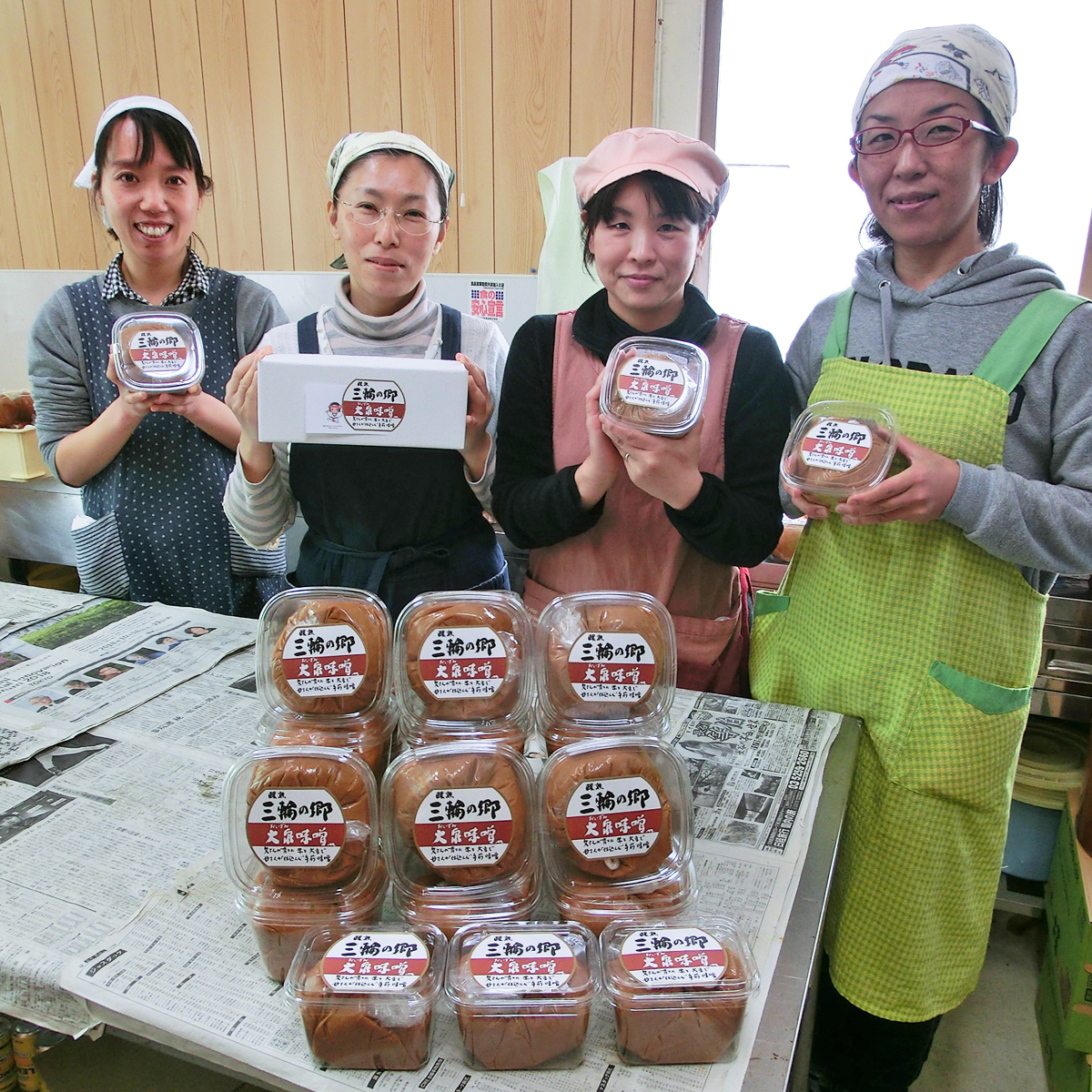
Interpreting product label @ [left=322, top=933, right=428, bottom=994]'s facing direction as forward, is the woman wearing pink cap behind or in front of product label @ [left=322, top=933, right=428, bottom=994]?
behind

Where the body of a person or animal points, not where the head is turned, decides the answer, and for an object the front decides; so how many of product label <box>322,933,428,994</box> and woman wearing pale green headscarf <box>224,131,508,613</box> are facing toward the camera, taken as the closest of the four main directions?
2

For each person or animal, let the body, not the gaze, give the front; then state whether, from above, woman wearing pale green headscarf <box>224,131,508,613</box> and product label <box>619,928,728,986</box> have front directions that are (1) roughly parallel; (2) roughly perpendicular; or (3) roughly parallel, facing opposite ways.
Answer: roughly parallel

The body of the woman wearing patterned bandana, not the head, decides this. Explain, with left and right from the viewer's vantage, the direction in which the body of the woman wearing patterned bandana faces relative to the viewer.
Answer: facing the viewer and to the left of the viewer

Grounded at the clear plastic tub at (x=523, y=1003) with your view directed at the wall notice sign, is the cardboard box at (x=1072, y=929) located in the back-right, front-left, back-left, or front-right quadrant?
front-right

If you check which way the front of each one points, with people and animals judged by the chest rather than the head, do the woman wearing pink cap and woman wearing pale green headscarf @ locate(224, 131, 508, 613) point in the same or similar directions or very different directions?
same or similar directions

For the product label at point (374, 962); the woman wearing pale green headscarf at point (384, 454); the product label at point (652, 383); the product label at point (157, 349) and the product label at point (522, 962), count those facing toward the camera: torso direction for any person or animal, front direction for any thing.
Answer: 5

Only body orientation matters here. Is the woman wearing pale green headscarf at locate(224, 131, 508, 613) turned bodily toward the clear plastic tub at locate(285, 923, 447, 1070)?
yes

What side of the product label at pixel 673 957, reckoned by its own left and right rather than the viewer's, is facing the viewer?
front

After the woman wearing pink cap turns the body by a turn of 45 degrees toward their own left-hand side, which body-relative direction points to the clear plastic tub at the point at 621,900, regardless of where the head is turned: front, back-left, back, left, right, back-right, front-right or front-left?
front-right

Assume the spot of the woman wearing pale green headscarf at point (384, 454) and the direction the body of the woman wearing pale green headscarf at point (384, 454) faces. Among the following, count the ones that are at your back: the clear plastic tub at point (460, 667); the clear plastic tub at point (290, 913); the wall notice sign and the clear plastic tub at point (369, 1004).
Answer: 1

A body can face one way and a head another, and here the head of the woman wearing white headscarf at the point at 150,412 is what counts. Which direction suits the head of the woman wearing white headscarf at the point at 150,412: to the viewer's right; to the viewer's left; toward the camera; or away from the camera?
toward the camera

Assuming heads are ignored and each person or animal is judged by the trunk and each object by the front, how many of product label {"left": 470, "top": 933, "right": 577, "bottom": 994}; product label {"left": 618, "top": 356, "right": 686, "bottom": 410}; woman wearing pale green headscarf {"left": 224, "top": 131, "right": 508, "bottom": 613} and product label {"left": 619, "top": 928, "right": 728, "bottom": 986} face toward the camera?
4

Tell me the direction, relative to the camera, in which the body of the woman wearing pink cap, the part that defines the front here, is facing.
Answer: toward the camera

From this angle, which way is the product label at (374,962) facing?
toward the camera

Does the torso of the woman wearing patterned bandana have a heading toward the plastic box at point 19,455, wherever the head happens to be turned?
no
